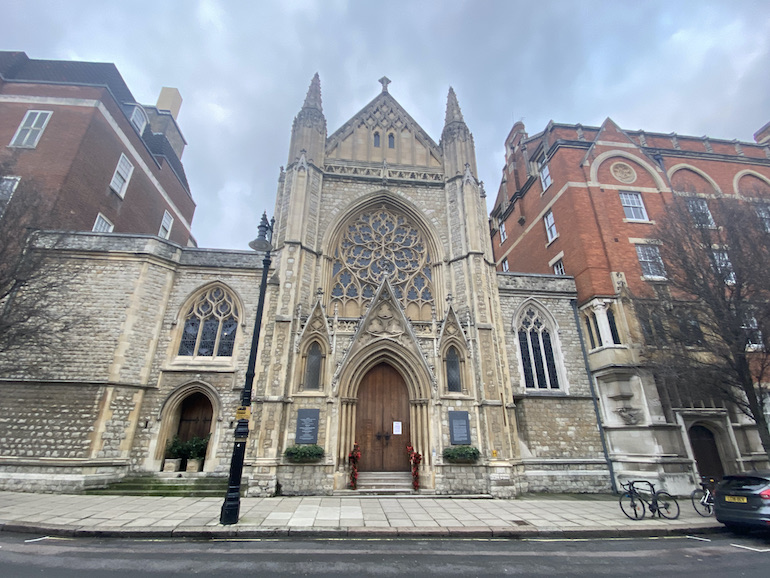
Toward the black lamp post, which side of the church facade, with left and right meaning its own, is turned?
front

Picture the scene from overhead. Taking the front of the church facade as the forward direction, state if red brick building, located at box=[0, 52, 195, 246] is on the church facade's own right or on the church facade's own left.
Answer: on the church facade's own right

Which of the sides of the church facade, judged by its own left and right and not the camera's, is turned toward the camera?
front

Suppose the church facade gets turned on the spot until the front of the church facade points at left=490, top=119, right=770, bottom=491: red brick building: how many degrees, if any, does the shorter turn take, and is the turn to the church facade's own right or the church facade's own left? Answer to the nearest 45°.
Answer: approximately 90° to the church facade's own left

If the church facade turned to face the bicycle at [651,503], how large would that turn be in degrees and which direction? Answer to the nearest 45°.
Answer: approximately 45° to its left
